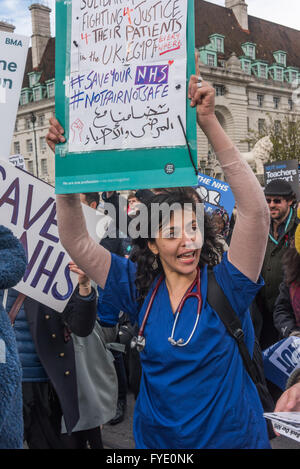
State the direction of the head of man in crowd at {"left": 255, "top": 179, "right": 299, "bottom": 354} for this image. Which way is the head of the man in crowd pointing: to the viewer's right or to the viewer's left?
to the viewer's left

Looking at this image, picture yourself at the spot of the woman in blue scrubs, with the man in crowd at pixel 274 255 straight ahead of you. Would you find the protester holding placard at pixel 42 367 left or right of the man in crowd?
left

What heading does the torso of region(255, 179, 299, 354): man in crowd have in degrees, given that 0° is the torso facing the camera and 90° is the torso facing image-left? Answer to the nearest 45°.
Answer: approximately 45°

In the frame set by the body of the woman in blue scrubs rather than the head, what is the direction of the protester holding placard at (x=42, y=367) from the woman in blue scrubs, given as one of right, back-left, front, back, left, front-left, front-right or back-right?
back-right

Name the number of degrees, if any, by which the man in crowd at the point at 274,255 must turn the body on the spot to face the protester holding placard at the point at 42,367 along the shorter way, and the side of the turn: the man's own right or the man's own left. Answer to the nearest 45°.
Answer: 0° — they already face them
